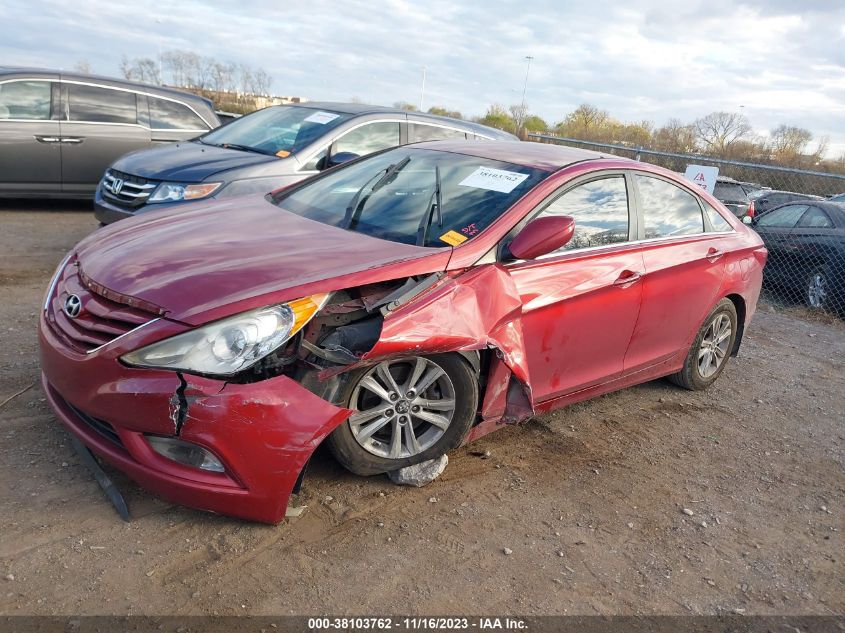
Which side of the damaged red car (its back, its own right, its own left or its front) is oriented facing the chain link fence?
back

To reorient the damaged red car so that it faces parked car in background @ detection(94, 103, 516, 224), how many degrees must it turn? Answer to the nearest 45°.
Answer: approximately 135° to its right

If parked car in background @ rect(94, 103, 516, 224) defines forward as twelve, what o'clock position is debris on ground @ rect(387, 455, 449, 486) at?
The debris on ground is roughly at 10 o'clock from the parked car in background.

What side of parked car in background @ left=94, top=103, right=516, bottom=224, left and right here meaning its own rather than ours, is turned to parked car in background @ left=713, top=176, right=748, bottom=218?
back

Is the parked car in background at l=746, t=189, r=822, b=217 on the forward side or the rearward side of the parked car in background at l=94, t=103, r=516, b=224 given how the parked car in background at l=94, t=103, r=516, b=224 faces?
on the rearward side

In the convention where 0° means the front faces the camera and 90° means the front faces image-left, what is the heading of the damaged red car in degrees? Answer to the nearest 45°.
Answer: approximately 45°
